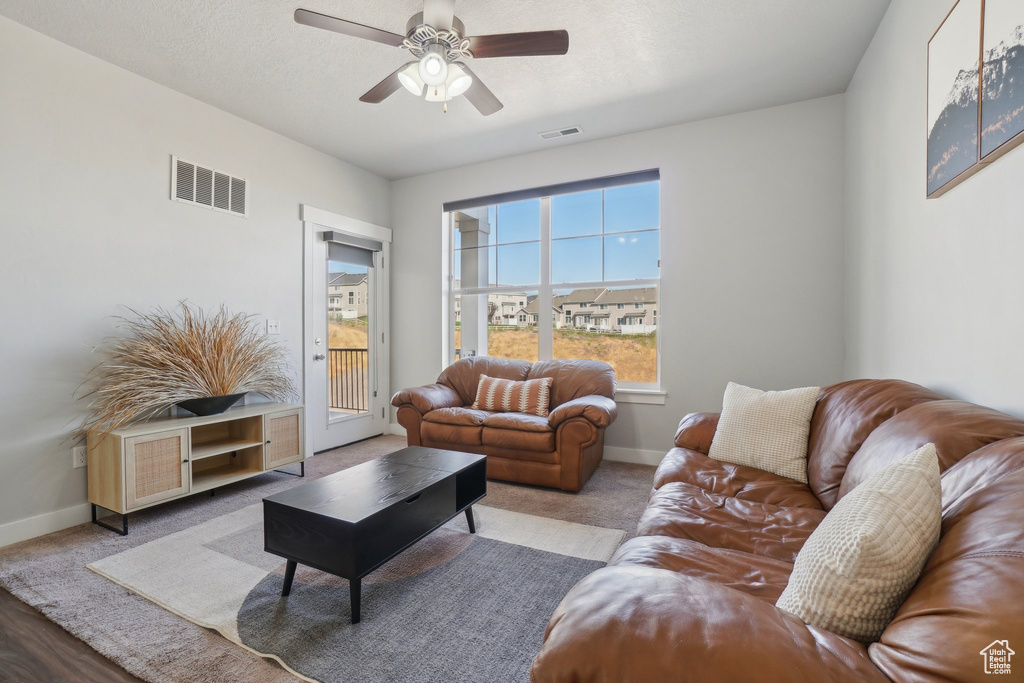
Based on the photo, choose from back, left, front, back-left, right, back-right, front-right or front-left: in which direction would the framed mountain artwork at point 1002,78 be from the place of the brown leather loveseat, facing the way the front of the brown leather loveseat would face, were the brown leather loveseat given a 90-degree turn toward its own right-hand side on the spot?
back

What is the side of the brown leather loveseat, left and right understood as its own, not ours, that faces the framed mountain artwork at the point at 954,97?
left

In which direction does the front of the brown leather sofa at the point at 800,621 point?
to the viewer's left

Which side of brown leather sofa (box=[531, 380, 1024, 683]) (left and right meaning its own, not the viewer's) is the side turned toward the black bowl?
front

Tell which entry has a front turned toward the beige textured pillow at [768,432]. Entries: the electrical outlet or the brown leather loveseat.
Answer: the electrical outlet

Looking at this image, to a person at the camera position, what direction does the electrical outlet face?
facing the viewer and to the right of the viewer

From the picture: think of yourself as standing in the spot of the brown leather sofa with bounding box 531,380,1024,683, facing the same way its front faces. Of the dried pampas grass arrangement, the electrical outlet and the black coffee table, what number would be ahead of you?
3

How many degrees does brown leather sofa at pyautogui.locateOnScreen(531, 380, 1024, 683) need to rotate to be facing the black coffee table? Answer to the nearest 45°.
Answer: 0° — it already faces it

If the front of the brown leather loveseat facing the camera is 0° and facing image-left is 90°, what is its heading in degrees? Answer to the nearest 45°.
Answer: approximately 45°

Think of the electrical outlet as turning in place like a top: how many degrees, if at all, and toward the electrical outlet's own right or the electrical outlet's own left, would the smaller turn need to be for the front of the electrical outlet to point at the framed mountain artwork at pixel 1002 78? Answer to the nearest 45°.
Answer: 0° — it already faces it

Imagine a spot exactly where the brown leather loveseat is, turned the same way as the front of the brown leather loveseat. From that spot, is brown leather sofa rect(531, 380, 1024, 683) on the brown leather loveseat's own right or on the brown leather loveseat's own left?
on the brown leather loveseat's own left

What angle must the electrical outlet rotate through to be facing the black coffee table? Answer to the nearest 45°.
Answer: approximately 45° to its right

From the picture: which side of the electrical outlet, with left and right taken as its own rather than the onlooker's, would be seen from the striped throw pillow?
front

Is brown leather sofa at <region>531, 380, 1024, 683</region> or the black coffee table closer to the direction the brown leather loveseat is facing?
the black coffee table

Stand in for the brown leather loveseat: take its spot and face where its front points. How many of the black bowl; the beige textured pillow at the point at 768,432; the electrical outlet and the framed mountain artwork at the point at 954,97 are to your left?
2

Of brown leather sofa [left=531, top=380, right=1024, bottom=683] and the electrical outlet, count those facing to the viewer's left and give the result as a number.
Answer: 1
